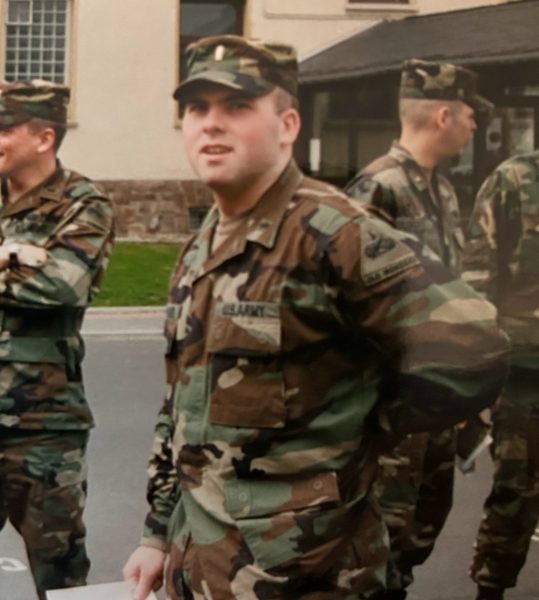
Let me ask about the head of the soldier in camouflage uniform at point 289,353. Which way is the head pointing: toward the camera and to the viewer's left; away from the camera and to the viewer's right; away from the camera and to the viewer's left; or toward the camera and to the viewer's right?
toward the camera and to the viewer's left

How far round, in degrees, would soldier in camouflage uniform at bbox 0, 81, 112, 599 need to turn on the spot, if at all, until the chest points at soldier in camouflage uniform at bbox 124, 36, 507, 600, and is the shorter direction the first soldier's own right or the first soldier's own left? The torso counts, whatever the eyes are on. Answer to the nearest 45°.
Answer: approximately 45° to the first soldier's own left

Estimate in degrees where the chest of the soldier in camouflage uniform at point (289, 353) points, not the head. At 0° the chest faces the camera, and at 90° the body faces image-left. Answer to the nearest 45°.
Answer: approximately 45°

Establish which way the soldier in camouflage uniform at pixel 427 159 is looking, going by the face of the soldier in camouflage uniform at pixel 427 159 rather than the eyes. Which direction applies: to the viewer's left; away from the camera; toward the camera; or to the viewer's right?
to the viewer's right

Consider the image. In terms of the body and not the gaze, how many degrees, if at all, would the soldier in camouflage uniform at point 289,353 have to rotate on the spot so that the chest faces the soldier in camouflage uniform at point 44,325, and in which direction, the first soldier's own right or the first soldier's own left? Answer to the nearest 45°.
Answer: approximately 90° to the first soldier's own right

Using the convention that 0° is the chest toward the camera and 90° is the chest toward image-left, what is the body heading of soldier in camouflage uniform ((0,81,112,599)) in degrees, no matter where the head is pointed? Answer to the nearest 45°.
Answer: approximately 45°

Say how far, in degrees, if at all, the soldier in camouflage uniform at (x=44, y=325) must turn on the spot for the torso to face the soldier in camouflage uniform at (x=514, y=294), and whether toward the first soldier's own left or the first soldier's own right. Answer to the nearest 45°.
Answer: approximately 90° to the first soldier's own left

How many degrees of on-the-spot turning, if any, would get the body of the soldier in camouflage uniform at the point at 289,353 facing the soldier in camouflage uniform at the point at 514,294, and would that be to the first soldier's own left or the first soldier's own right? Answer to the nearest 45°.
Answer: approximately 180°

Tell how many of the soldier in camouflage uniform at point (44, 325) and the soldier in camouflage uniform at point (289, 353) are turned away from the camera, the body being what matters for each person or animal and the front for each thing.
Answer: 0
